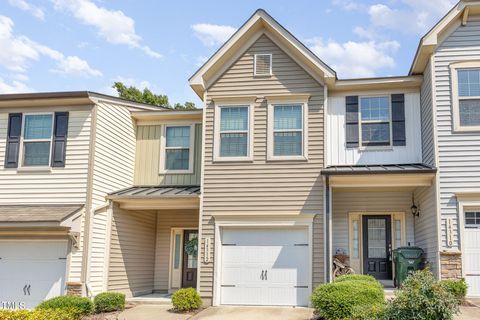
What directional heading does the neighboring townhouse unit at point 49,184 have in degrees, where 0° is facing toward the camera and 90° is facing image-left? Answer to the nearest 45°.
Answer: approximately 0°

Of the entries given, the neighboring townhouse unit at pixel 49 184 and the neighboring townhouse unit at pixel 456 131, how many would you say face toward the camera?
2

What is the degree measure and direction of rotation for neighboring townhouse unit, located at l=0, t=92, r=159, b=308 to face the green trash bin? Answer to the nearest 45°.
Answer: approximately 90° to its left

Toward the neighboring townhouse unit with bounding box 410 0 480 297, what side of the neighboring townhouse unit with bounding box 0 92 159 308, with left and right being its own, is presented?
left

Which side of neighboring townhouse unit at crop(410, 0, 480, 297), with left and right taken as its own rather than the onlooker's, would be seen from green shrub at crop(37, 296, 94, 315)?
right

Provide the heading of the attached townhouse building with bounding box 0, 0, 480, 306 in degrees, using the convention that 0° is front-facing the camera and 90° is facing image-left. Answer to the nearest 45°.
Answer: approximately 0°

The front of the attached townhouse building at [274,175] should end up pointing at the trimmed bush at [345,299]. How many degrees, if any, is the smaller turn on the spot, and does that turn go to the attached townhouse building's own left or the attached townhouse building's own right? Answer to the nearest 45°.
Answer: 0° — it already faces it
